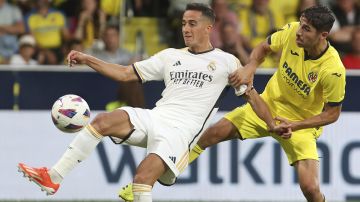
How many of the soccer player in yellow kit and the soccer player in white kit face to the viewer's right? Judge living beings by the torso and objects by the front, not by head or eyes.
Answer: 0

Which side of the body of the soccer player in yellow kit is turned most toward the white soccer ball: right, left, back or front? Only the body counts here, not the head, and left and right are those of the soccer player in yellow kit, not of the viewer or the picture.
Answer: front

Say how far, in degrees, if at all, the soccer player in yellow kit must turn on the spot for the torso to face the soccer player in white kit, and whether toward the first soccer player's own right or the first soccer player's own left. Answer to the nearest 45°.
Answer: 0° — they already face them

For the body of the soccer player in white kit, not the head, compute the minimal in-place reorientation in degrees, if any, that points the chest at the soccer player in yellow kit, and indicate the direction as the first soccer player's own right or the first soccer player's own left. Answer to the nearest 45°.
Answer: approximately 135° to the first soccer player's own left

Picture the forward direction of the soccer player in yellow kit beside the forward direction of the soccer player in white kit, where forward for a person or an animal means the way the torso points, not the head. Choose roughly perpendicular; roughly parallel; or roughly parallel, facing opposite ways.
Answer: roughly parallel

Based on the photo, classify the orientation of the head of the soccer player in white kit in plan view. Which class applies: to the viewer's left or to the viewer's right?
to the viewer's left
